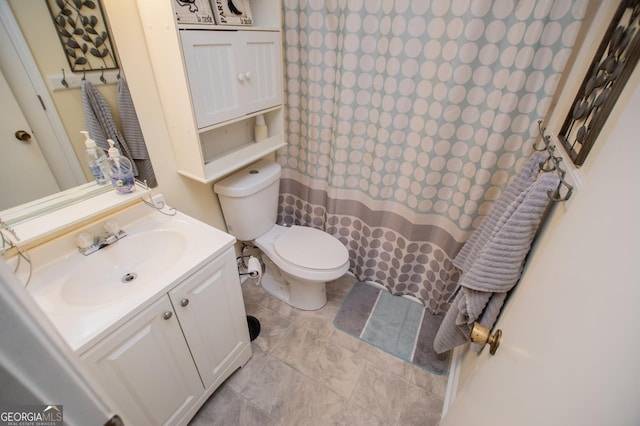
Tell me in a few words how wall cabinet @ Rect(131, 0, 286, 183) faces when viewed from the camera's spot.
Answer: facing the viewer and to the right of the viewer

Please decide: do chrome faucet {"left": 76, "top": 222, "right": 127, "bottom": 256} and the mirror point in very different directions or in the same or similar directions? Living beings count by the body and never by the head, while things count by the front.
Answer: same or similar directions

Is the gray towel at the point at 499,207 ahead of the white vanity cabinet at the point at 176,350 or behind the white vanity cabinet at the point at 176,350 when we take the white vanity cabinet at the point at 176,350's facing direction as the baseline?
ahead

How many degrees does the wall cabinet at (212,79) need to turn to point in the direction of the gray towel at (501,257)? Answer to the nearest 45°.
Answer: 0° — it already faces it

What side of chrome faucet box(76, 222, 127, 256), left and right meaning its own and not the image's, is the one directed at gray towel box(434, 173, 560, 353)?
front

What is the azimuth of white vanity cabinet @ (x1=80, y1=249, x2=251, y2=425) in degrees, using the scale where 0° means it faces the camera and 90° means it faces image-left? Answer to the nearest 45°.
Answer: approximately 315°

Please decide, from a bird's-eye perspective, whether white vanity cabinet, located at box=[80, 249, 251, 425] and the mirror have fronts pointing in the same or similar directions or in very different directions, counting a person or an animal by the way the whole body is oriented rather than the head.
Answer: same or similar directions

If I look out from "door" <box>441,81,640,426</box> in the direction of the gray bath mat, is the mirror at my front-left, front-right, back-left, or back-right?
front-left

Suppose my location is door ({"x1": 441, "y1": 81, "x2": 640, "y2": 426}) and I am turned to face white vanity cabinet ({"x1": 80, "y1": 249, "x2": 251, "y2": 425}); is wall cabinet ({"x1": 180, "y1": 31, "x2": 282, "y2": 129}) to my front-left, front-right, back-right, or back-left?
front-right

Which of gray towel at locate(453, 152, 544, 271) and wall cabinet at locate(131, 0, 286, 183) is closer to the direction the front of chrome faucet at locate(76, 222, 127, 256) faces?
the gray towel

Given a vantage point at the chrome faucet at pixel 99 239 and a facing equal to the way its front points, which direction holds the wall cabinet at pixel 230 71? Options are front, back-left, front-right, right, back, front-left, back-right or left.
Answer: front-left

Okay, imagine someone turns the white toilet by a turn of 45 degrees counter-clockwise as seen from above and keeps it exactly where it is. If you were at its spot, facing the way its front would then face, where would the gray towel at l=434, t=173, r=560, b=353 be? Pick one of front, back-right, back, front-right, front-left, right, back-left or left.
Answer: front-right

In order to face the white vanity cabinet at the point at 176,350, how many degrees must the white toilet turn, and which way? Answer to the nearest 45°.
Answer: approximately 90° to its right
